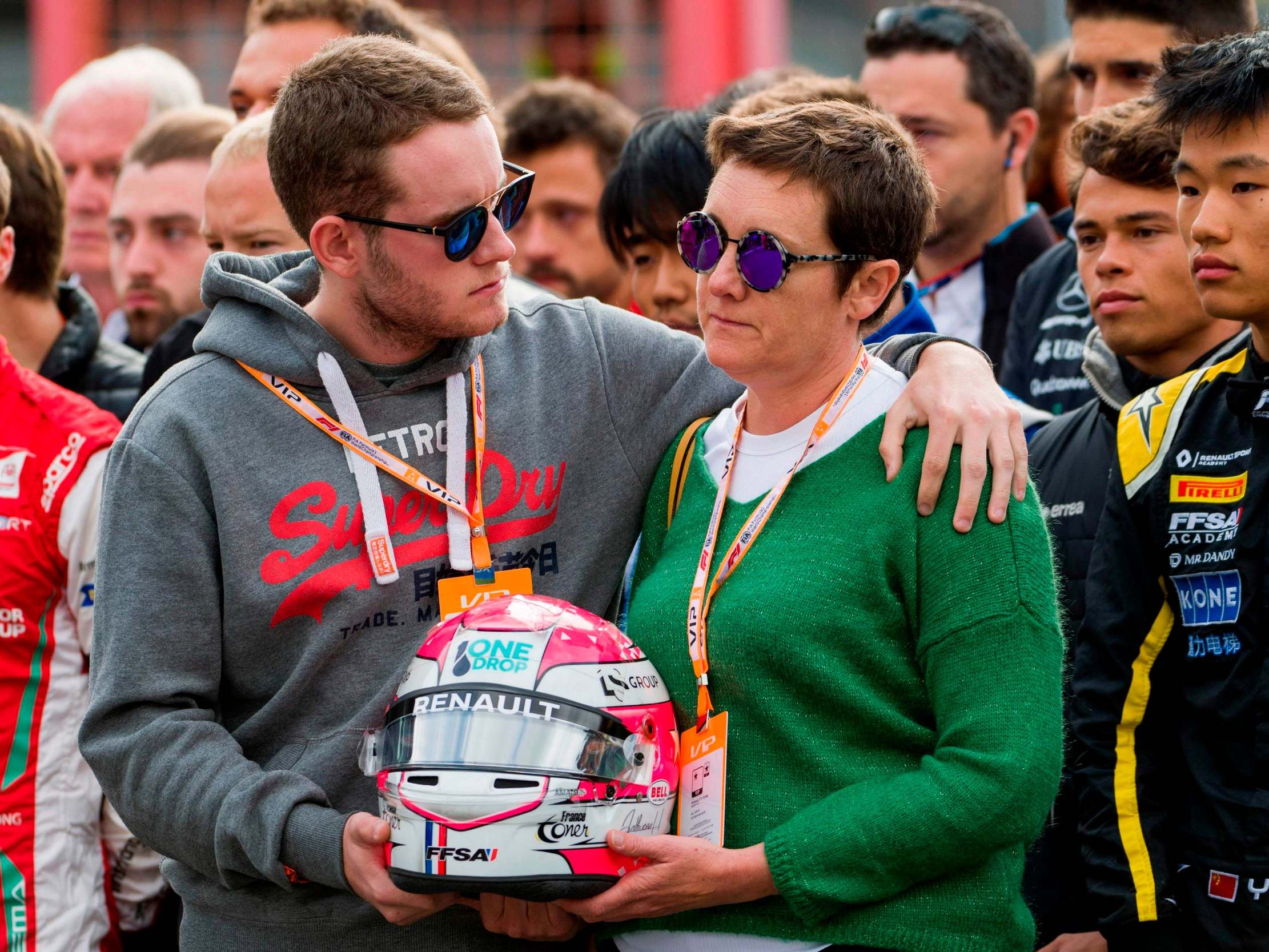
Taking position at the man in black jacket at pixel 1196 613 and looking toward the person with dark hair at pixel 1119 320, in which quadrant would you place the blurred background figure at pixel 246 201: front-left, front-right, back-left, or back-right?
front-left

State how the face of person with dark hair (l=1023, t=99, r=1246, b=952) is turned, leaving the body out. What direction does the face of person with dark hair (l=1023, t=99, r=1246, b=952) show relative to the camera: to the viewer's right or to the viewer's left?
to the viewer's left

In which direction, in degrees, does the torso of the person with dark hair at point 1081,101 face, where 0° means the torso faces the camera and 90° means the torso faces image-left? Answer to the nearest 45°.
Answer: approximately 45°

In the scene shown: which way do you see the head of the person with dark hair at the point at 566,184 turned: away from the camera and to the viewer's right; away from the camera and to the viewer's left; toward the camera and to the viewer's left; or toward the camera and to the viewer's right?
toward the camera and to the viewer's left

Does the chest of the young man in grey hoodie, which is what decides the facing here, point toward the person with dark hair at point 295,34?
no

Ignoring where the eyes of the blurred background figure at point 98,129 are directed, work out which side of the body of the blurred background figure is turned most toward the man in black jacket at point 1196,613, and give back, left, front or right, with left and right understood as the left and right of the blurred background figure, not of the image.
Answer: left

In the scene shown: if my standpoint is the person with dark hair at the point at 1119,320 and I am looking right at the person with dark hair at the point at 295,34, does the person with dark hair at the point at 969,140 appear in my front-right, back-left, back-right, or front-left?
front-right

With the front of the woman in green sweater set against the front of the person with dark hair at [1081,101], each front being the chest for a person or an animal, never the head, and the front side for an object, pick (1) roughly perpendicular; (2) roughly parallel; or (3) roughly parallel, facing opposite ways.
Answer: roughly parallel

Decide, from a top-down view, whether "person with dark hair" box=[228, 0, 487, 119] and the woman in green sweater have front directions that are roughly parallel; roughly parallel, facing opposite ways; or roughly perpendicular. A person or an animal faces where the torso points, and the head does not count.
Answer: roughly parallel

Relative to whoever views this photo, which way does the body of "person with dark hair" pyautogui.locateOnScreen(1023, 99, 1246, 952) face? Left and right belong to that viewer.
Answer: facing the viewer and to the left of the viewer

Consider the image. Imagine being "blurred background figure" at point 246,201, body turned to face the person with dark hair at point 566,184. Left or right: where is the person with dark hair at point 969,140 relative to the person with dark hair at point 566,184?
right

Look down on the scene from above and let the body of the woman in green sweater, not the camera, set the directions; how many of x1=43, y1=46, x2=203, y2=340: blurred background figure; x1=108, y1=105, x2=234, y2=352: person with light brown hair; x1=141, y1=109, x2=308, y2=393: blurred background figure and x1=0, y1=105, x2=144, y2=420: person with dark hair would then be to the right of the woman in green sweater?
4

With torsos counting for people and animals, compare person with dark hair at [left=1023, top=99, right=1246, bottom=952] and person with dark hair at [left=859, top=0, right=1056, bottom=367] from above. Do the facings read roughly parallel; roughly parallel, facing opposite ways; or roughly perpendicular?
roughly parallel

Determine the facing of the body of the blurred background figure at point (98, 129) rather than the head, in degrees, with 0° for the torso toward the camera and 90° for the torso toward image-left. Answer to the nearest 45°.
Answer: approximately 45°

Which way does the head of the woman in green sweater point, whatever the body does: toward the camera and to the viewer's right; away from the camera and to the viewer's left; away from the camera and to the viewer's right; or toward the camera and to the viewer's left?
toward the camera and to the viewer's left
